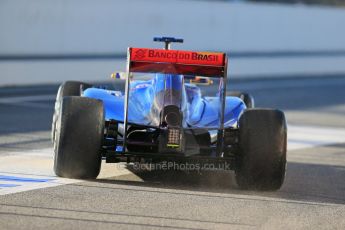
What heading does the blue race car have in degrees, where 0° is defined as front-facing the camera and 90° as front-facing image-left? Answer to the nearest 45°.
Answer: approximately 180°
